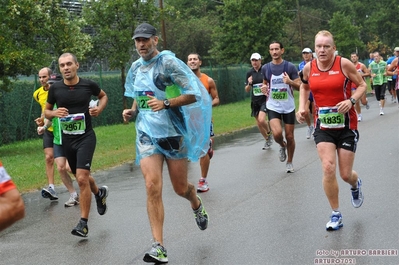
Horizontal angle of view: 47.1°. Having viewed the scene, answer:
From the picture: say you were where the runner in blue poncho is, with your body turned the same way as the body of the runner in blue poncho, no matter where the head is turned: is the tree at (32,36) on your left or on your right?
on your right

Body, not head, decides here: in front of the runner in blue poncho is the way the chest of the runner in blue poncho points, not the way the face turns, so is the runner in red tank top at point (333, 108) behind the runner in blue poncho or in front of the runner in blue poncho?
behind

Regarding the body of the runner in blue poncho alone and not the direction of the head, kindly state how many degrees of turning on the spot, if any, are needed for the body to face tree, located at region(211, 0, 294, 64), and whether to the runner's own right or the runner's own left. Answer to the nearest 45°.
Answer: approximately 135° to the runner's own right

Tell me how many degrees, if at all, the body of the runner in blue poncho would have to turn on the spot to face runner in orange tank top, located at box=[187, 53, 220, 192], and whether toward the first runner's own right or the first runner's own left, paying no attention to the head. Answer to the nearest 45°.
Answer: approximately 135° to the first runner's own right

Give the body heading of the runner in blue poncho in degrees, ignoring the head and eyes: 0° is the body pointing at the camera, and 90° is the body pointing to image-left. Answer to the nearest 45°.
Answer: approximately 45°
